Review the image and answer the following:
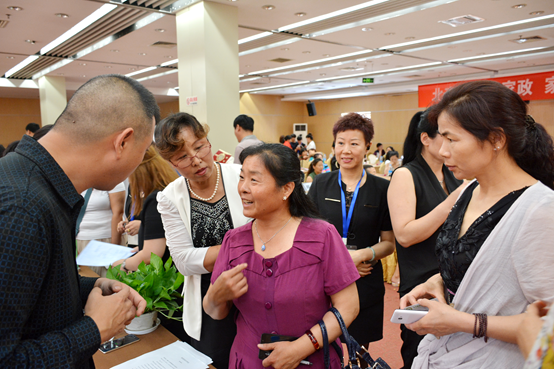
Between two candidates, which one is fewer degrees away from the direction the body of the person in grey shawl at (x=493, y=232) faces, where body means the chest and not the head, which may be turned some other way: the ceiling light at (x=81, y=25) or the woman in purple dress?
the woman in purple dress

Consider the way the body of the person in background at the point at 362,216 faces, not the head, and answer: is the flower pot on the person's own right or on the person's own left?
on the person's own right

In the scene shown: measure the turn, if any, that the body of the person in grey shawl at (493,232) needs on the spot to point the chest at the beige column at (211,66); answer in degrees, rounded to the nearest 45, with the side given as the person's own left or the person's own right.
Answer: approximately 90° to the person's own right

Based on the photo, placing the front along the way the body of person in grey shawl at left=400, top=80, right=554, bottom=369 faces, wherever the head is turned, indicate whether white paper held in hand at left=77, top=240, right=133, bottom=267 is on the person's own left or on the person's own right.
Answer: on the person's own right
